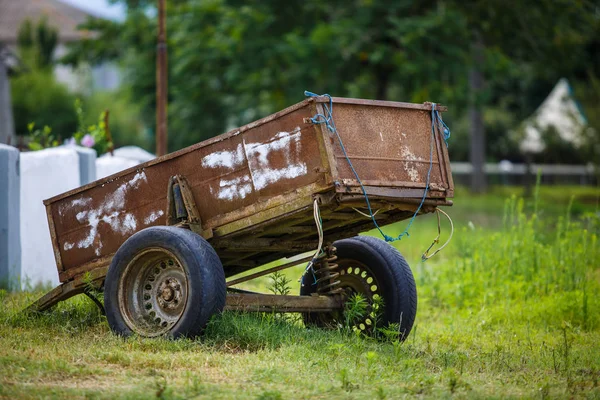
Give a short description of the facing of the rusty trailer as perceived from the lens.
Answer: facing away from the viewer and to the left of the viewer

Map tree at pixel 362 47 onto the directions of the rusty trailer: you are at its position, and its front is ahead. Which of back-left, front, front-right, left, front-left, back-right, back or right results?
front-right

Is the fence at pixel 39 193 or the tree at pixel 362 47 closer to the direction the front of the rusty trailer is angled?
the fence

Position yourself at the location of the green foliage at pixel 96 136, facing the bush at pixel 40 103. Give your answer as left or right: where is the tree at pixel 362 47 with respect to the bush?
right

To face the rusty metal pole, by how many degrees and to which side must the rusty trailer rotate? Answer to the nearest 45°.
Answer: approximately 45° to its right

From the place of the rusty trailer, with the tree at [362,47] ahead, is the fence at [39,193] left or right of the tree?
left

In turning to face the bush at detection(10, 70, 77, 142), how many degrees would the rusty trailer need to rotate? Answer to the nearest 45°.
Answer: approximately 45° to its right

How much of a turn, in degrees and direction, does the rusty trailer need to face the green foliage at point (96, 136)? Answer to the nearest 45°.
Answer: approximately 45° to its right

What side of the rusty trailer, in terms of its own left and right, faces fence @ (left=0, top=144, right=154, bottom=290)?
front
